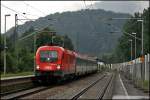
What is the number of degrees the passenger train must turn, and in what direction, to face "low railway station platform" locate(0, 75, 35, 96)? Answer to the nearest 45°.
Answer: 0° — it already faces it

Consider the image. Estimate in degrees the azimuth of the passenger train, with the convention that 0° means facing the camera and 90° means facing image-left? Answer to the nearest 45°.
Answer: approximately 45°
